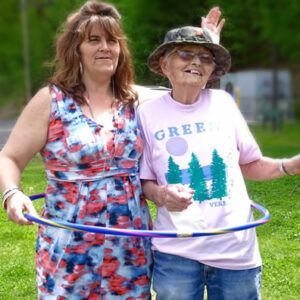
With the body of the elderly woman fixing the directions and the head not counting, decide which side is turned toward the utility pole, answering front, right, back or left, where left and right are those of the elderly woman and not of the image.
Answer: back

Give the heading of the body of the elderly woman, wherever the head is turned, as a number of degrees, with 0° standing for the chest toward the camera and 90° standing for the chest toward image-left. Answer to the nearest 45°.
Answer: approximately 0°
